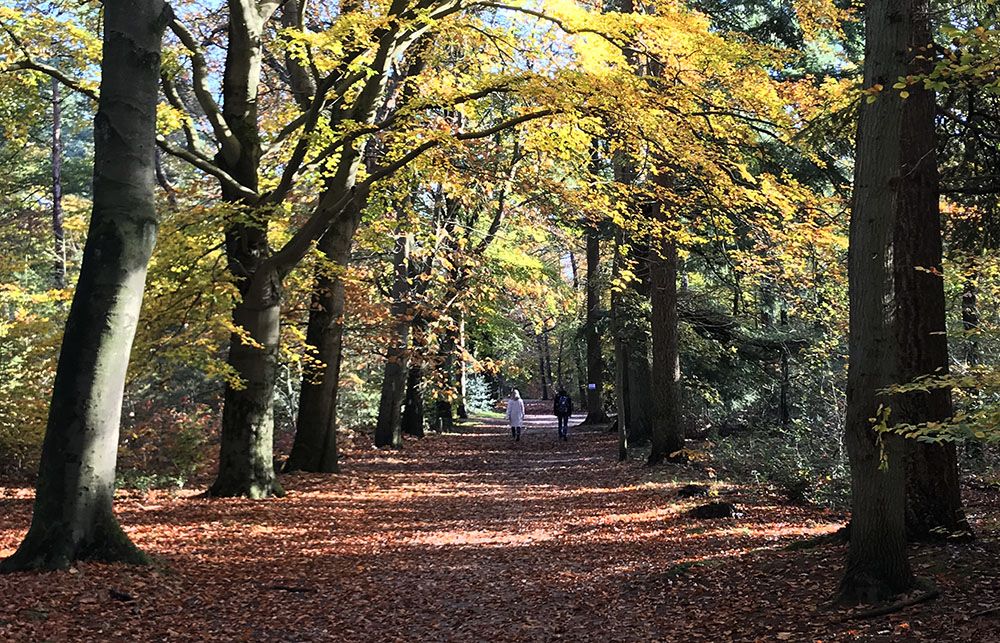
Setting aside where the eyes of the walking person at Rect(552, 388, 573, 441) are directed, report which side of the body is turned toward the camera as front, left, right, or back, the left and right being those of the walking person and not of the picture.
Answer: back

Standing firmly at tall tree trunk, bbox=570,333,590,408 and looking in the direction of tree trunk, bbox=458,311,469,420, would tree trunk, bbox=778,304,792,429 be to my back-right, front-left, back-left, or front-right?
front-left

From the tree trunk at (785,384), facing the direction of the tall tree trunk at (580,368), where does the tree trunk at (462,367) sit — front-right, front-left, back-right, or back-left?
front-left

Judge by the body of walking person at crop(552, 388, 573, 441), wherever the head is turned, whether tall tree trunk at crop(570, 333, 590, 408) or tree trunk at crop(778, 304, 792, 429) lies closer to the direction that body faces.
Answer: the tall tree trunk

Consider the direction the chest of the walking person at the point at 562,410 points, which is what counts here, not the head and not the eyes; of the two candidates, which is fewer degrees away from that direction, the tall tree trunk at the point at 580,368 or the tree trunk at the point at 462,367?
the tall tree trunk

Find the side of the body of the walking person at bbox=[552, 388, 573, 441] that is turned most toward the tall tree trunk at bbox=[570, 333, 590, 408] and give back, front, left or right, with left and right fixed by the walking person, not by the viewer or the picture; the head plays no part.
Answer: front

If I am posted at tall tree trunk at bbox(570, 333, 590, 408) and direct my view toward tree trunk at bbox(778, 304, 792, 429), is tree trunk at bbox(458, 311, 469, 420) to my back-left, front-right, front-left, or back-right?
front-right

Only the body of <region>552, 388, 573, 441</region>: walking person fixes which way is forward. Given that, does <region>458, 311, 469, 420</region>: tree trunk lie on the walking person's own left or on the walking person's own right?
on the walking person's own left
